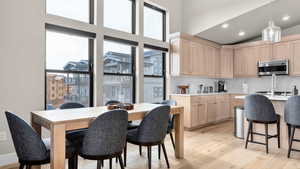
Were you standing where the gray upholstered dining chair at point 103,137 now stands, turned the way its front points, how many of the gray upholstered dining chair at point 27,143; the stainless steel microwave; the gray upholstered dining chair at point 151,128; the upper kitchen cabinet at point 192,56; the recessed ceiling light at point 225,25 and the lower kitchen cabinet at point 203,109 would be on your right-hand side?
5

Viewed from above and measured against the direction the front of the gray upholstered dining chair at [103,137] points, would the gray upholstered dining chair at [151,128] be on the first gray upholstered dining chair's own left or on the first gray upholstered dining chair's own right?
on the first gray upholstered dining chair's own right

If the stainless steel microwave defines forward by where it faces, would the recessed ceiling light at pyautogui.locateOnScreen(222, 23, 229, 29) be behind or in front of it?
in front

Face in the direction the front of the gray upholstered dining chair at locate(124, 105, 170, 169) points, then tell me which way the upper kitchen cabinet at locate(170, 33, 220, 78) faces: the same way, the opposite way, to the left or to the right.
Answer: the opposite way

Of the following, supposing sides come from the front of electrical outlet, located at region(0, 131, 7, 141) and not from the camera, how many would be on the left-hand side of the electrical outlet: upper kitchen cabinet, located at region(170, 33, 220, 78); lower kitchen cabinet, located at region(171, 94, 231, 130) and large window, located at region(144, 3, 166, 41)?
3

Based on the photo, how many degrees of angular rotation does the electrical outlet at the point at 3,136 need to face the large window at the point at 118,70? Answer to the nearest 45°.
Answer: approximately 90° to its left

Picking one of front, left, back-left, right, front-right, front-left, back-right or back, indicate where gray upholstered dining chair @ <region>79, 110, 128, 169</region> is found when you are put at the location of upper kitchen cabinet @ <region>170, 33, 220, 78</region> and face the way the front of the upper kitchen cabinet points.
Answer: front-right

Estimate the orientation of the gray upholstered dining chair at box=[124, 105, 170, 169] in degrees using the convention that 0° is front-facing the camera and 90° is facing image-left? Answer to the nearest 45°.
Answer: approximately 135°

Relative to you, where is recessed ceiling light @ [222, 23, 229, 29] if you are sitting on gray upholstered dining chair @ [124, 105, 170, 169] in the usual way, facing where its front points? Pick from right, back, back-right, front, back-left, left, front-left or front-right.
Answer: right

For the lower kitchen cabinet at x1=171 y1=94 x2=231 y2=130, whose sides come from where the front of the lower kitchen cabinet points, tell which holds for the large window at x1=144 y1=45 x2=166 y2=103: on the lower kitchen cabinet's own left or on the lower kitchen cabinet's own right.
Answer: on the lower kitchen cabinet's own right

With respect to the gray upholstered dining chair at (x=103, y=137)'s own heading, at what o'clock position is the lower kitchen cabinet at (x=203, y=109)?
The lower kitchen cabinet is roughly at 3 o'clock from the gray upholstered dining chair.

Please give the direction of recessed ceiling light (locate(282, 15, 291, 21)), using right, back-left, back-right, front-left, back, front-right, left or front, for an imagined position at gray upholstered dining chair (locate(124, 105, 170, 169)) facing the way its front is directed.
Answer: right

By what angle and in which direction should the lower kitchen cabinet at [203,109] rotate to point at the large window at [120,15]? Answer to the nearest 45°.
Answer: approximately 90° to its right

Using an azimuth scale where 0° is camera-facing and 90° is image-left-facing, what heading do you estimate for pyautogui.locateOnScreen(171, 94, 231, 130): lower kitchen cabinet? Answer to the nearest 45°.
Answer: approximately 315°
